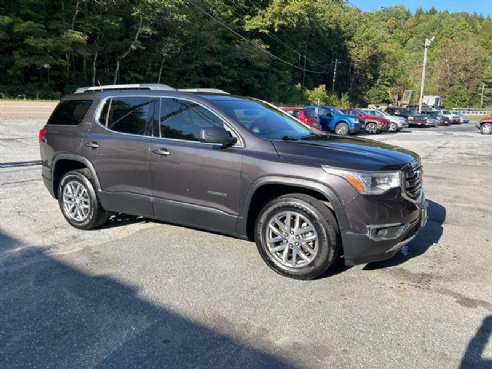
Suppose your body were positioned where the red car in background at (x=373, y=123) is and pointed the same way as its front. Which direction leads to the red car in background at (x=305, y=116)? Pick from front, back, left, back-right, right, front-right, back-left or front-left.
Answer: right

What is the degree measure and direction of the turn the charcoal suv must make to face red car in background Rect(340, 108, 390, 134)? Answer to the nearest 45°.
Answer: approximately 135° to its left

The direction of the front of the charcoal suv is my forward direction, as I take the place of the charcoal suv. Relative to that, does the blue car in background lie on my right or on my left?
on my left

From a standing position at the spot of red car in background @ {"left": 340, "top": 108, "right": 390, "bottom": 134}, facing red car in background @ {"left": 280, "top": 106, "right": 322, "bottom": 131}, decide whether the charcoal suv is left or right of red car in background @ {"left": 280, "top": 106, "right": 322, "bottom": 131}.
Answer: left

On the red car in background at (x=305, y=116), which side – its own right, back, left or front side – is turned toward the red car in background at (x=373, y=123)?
left

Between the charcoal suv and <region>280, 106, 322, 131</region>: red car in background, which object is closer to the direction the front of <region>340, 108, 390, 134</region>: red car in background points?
the charcoal suv

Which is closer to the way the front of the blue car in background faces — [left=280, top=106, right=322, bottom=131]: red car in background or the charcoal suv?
the charcoal suv

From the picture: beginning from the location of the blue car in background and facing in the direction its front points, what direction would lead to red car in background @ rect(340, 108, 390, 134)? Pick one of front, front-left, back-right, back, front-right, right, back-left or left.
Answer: left

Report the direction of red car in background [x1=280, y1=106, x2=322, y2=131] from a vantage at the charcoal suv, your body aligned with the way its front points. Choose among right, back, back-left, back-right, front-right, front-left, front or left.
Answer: back-left

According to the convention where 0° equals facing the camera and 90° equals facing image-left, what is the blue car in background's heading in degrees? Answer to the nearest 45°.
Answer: approximately 315°
